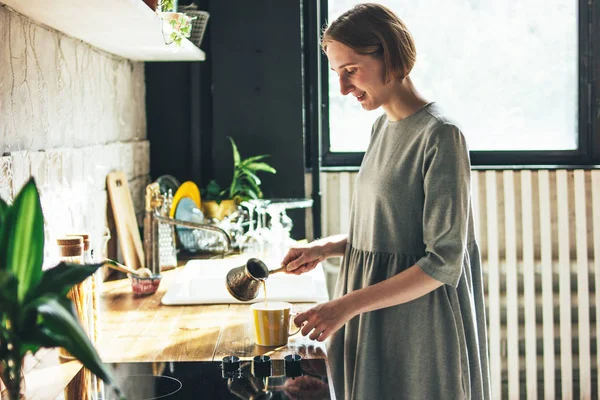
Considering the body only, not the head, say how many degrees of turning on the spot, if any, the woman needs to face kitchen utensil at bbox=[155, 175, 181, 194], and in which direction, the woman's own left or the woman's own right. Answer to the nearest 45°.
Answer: approximately 90° to the woman's own right

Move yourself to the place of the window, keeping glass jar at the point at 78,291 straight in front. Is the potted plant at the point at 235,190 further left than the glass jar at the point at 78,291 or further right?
right

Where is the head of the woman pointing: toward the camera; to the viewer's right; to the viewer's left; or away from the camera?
to the viewer's left

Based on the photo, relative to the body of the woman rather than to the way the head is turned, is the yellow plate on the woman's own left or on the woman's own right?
on the woman's own right

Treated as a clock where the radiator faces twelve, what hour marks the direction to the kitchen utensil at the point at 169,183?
The kitchen utensil is roughly at 2 o'clock from the radiator.

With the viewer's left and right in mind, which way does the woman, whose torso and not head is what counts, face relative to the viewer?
facing the viewer and to the left of the viewer

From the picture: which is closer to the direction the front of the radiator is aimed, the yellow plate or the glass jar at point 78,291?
the glass jar

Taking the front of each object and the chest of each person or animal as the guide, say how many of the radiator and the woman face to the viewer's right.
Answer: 0

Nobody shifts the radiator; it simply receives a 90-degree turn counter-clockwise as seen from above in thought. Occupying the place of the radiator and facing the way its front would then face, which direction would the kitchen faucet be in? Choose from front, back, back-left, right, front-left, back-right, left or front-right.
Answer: back-right

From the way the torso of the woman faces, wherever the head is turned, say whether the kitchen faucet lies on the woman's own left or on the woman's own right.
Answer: on the woman's own right

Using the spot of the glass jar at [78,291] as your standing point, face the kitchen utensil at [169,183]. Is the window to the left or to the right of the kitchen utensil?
right

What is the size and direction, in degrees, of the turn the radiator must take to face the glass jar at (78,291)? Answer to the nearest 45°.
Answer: approximately 45° to its right

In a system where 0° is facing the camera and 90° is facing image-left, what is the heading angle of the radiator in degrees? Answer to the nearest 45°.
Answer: approximately 0°

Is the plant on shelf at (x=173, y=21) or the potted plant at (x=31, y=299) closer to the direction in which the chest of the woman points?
the potted plant
